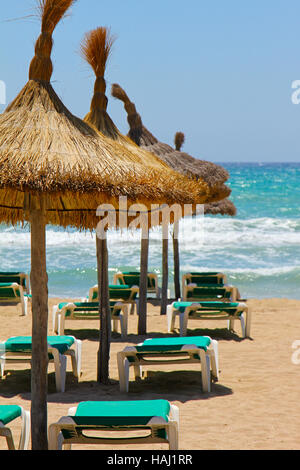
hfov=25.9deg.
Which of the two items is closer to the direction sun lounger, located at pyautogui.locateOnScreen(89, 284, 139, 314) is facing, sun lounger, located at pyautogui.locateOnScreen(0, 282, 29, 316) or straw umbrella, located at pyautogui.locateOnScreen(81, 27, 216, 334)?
the sun lounger

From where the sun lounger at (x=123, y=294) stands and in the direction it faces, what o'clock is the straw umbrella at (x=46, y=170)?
The straw umbrella is roughly at 6 o'clock from the sun lounger.

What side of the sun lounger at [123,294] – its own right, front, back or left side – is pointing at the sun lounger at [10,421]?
back

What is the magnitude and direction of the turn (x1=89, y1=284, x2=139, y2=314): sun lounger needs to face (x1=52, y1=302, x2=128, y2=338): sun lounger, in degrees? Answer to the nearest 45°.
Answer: approximately 180°

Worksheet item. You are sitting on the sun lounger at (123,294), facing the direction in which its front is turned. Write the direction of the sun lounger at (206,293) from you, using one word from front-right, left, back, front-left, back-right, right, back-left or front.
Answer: right

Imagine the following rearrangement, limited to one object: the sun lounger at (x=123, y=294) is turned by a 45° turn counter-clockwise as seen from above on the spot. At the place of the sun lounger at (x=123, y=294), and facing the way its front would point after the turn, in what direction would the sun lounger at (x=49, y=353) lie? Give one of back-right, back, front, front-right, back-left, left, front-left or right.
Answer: back-left

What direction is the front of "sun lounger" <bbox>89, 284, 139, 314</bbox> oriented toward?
away from the camera

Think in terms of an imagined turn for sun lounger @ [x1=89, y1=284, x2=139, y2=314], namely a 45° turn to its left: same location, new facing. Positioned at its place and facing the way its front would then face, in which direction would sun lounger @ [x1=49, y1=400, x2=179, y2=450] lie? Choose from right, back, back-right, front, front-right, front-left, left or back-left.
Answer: back-left

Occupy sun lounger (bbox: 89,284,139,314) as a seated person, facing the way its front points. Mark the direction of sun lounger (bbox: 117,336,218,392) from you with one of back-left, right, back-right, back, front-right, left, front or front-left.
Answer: back

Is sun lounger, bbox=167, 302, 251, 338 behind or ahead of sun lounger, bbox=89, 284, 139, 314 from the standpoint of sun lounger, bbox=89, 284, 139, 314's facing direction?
behind
